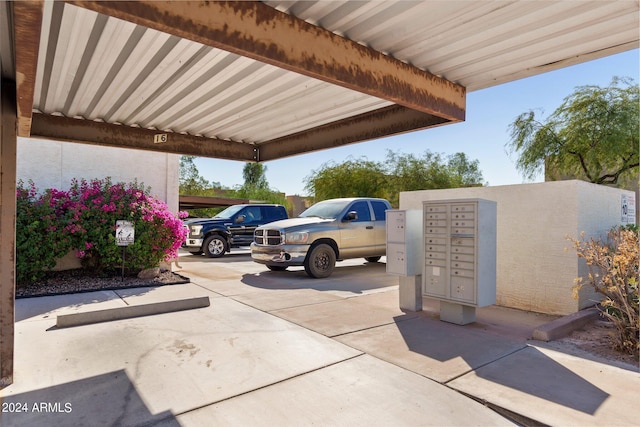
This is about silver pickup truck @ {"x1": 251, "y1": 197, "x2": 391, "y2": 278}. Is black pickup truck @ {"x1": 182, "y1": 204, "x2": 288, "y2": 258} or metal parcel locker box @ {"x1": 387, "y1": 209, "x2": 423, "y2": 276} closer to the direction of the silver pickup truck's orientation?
the metal parcel locker box

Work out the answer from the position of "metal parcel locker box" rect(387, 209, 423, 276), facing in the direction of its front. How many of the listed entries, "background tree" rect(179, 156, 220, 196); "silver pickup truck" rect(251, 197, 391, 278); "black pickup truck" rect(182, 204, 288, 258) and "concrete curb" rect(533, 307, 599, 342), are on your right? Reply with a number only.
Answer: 3

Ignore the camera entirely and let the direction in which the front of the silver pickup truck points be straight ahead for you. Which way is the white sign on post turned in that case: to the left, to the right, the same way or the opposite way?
to the left

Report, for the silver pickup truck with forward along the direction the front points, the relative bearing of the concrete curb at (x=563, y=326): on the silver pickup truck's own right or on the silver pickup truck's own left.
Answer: on the silver pickup truck's own left

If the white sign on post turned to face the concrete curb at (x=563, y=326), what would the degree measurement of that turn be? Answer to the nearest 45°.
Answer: approximately 45° to its left

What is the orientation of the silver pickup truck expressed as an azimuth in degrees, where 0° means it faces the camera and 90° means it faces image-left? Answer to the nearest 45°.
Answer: approximately 45°
